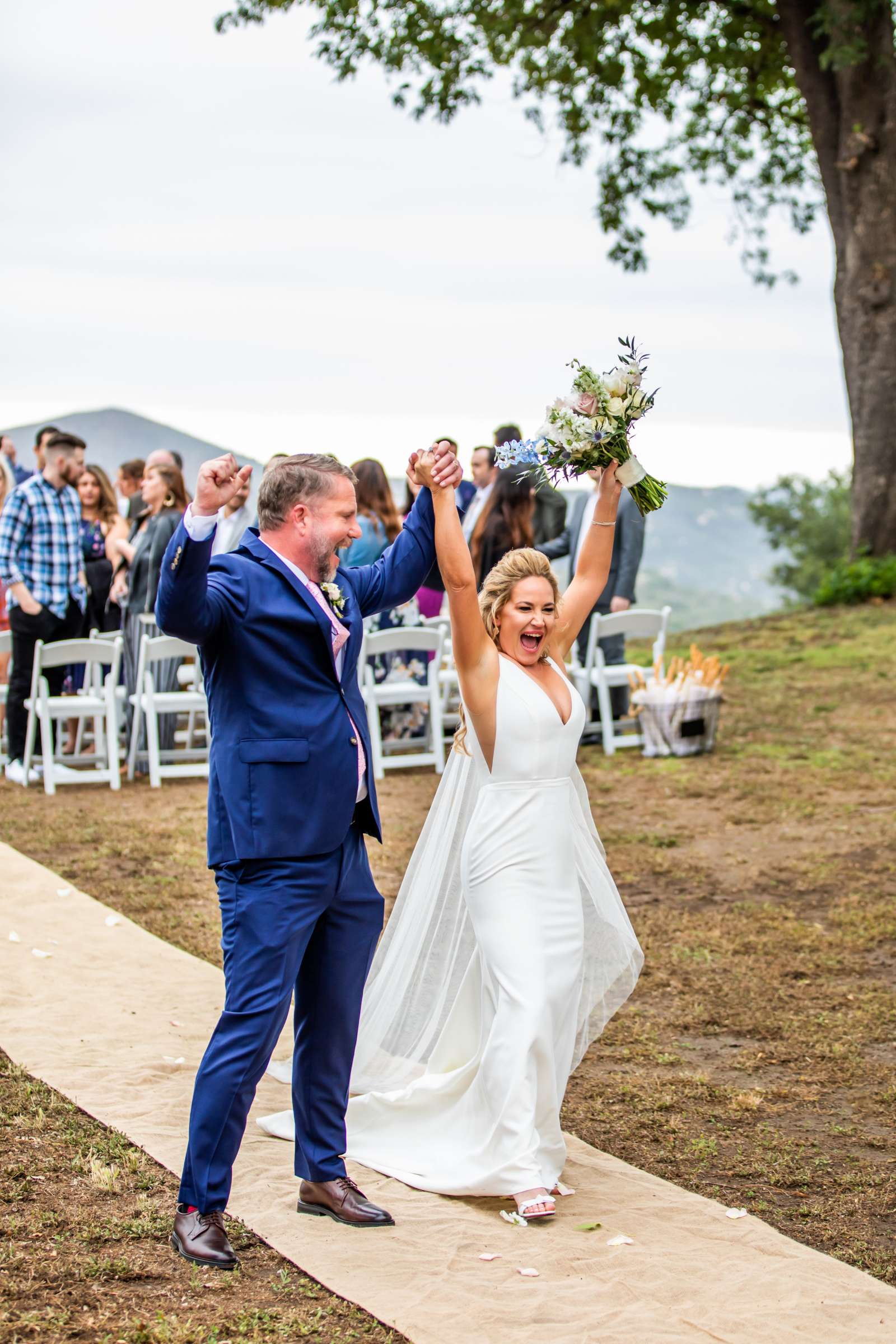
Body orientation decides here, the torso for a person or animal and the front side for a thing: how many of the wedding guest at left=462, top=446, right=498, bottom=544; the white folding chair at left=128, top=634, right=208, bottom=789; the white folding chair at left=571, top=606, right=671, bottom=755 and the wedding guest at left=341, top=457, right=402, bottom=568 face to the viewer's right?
0

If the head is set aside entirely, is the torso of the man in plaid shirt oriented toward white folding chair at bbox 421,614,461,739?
no

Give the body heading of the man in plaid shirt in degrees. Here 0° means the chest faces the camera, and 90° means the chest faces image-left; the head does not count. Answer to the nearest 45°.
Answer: approximately 315°

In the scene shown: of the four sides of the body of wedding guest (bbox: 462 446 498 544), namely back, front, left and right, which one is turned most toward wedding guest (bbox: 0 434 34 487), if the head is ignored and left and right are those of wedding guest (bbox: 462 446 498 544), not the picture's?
right

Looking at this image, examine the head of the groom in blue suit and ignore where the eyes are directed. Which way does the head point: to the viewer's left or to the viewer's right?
to the viewer's right

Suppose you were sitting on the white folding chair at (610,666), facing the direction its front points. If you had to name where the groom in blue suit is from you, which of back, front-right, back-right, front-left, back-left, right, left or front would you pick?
back-left

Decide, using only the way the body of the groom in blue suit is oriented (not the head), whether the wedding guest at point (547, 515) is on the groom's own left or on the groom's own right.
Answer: on the groom's own left

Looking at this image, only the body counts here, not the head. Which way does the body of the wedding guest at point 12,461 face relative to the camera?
to the viewer's right

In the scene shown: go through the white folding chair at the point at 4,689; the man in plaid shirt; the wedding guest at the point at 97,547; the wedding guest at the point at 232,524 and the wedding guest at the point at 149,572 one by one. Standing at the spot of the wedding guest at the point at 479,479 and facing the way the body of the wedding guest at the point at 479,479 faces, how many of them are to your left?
0

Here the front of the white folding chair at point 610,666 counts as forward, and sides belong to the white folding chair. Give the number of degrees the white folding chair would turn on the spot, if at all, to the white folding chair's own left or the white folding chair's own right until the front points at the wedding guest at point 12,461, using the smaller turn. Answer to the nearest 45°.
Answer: approximately 45° to the white folding chair's own left

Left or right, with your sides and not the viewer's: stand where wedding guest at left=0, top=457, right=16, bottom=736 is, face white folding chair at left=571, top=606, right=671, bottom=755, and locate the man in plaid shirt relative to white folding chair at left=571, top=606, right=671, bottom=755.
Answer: right

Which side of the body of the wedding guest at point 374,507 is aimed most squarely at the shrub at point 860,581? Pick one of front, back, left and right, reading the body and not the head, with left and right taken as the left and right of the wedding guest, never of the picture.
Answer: right
